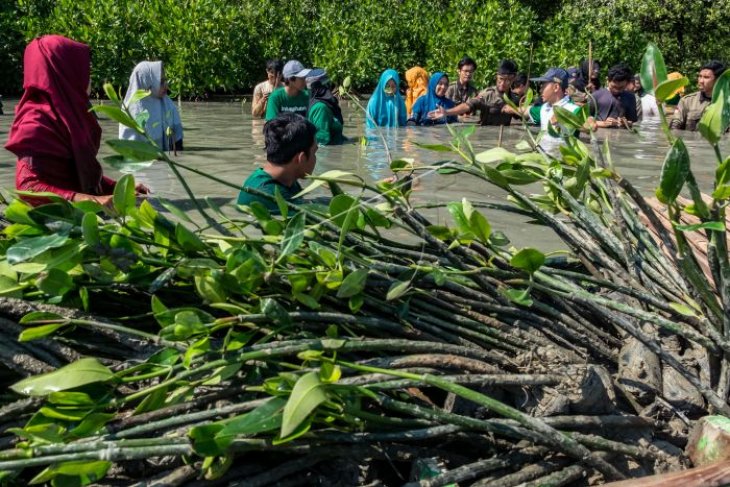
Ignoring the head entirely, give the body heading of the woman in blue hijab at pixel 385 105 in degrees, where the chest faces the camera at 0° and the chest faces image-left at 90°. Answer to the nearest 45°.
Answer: approximately 0°

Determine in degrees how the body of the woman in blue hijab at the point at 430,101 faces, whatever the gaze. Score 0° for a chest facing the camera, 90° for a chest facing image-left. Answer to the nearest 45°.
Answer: approximately 315°

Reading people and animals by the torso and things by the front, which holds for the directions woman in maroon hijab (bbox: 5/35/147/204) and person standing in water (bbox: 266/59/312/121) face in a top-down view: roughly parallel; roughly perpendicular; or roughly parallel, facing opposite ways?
roughly perpendicular

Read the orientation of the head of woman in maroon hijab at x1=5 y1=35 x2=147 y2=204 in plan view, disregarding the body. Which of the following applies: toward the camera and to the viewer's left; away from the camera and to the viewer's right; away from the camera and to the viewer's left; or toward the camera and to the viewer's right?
away from the camera and to the viewer's right

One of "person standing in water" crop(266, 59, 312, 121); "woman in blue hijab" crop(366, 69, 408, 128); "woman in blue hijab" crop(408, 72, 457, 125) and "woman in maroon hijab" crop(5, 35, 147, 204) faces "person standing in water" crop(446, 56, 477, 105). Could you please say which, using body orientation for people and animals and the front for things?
the woman in maroon hijab

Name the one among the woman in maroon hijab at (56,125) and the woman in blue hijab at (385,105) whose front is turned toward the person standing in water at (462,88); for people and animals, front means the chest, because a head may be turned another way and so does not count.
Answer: the woman in maroon hijab

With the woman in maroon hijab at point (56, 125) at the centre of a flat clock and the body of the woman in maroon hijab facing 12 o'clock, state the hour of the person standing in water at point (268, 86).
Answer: The person standing in water is roughly at 11 o'clock from the woman in maroon hijab.

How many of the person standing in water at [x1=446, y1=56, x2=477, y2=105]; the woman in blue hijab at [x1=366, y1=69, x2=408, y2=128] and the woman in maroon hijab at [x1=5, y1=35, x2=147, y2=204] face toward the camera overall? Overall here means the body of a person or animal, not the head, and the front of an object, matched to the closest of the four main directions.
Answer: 2

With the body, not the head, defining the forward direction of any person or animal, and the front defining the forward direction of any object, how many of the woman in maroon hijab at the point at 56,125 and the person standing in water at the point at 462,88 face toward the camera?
1

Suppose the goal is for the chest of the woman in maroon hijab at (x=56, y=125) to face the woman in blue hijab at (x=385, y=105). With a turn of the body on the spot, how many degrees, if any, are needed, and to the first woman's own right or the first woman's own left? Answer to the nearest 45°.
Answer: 0° — they already face them
